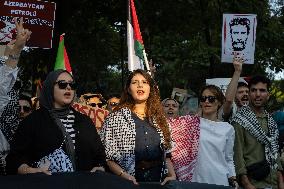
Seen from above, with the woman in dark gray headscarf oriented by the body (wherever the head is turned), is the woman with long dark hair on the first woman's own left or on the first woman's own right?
on the first woman's own left

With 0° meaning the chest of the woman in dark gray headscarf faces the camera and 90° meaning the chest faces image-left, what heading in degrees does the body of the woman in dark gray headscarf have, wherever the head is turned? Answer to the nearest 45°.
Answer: approximately 315°

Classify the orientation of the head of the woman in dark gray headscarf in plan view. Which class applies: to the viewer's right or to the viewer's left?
to the viewer's right

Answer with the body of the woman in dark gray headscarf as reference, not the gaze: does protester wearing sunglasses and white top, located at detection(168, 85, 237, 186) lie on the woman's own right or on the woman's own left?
on the woman's own left
